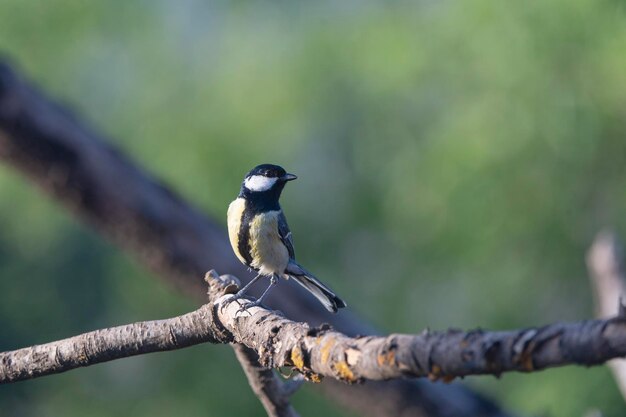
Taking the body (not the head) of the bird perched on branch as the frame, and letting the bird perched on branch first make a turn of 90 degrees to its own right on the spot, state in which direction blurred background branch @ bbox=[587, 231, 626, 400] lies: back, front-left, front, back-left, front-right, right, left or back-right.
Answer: right

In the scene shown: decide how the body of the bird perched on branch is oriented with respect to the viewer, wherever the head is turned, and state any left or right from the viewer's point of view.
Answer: facing the viewer and to the left of the viewer
